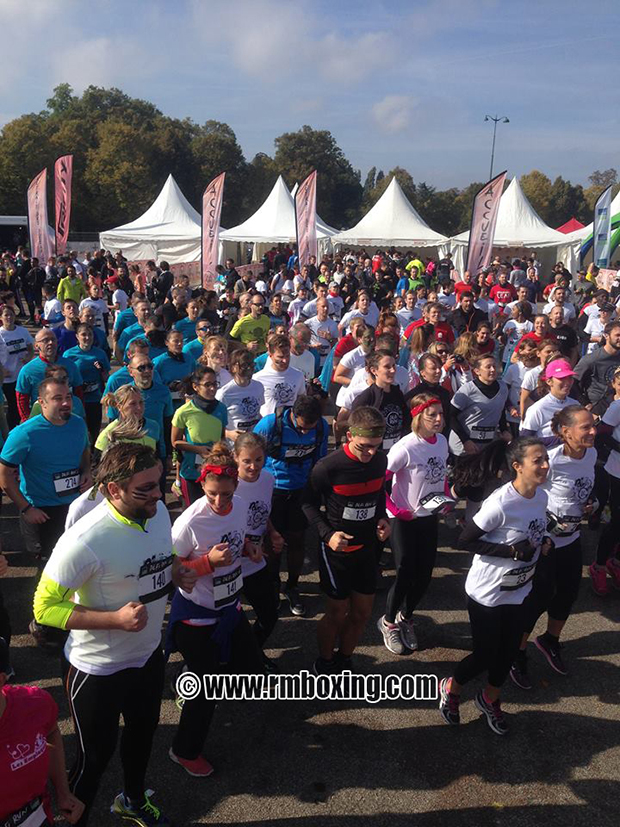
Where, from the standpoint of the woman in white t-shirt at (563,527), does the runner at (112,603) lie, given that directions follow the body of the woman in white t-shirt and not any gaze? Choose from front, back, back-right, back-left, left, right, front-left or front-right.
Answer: right

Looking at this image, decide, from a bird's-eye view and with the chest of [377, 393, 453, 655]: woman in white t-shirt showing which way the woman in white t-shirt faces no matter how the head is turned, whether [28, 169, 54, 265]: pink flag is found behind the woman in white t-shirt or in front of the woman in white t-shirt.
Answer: behind

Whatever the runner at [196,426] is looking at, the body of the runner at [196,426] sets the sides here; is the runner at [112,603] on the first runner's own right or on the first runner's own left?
on the first runner's own right

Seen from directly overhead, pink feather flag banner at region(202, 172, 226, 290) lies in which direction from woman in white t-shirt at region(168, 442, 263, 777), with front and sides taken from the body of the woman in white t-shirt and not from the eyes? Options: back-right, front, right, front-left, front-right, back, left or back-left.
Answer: back-left

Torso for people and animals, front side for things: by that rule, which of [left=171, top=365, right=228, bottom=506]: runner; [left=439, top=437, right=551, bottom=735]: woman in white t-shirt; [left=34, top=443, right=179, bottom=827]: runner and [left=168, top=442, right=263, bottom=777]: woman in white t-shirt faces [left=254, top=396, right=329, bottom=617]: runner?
[left=171, top=365, right=228, bottom=506]: runner

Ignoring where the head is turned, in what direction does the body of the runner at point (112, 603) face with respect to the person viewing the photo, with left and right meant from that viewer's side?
facing the viewer and to the right of the viewer

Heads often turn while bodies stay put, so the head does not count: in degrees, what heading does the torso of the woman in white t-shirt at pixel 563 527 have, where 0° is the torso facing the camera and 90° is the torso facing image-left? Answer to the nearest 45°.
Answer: approximately 315°

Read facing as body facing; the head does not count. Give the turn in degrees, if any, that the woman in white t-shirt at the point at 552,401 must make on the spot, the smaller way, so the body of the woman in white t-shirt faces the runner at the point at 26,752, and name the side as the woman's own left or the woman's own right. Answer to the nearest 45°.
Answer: approximately 45° to the woman's own right

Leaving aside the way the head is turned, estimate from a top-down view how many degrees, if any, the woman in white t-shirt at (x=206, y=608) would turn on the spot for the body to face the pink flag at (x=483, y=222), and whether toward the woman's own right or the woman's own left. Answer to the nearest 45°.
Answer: approximately 90° to the woman's own left

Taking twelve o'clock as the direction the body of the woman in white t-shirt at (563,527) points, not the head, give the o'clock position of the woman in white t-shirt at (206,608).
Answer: the woman in white t-shirt at (206,608) is roughly at 3 o'clock from the woman in white t-shirt at (563,527).
